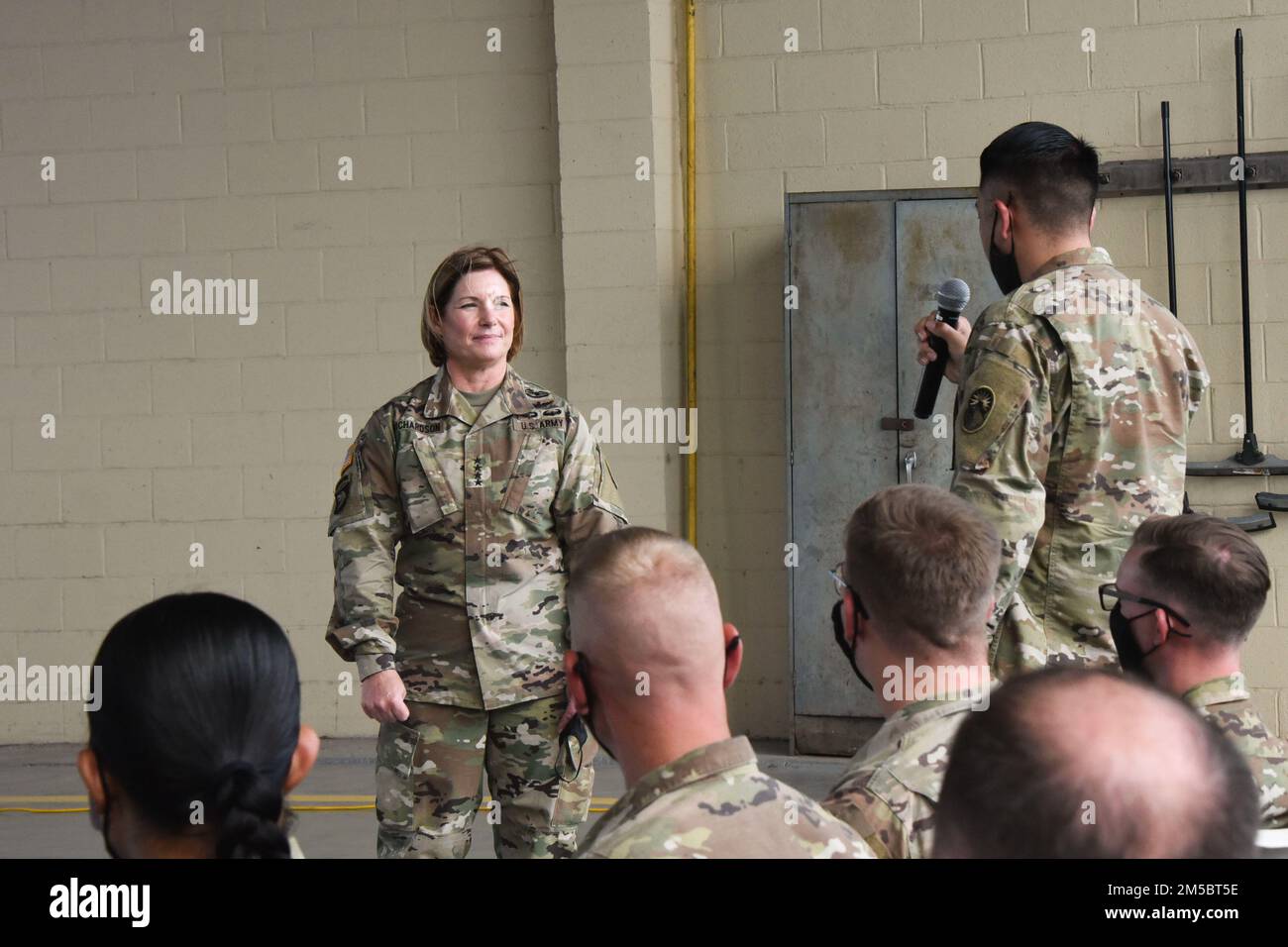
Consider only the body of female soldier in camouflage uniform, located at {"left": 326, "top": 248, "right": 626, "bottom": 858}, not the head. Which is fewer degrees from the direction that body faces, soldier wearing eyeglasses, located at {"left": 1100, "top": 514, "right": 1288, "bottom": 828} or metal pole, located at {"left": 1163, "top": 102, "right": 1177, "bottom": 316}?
the soldier wearing eyeglasses

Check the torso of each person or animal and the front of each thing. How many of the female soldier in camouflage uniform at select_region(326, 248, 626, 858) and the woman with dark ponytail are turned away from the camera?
1

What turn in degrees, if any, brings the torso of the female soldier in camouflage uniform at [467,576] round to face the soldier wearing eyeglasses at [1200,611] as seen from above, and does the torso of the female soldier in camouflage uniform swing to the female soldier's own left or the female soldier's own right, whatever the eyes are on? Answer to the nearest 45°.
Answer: approximately 45° to the female soldier's own left

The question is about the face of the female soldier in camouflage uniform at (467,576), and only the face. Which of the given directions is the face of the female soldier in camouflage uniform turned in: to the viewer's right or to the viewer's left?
to the viewer's right

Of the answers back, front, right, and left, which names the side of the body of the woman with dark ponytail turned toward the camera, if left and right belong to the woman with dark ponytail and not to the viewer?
back

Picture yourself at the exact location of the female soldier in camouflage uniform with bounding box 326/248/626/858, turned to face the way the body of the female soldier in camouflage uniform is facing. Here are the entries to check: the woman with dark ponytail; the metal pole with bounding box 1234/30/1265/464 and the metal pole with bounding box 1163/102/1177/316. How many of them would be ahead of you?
1

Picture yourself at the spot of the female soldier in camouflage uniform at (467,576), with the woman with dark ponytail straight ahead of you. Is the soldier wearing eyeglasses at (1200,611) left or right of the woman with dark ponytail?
left

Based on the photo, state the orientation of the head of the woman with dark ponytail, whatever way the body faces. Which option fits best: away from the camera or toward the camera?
away from the camera

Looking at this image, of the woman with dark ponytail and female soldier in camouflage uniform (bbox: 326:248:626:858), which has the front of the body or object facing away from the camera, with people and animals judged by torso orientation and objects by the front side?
the woman with dark ponytail

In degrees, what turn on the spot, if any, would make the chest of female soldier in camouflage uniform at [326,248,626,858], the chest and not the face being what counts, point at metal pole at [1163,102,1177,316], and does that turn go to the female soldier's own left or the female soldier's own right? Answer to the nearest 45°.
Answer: approximately 135° to the female soldier's own left

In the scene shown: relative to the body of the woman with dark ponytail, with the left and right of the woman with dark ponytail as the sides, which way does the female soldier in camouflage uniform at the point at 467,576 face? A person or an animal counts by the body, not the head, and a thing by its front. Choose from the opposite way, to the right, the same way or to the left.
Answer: the opposite way

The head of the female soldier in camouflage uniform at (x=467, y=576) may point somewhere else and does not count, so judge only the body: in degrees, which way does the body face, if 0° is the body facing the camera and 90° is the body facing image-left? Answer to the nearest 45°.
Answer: approximately 0°
